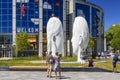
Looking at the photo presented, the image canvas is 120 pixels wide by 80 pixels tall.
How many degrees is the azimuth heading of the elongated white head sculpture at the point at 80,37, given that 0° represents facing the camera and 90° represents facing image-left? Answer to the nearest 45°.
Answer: approximately 90°

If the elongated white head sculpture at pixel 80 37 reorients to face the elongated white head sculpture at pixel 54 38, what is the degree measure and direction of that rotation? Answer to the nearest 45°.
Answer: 0° — it already faces it
